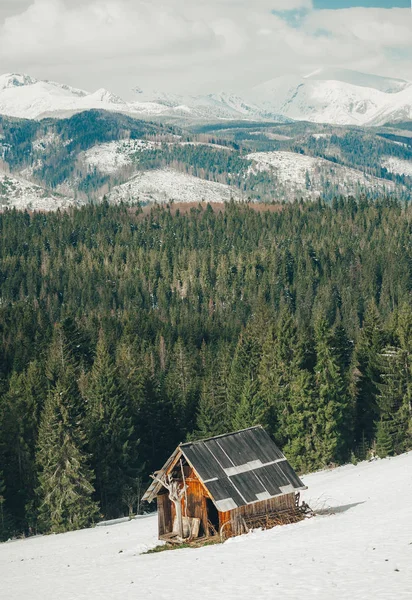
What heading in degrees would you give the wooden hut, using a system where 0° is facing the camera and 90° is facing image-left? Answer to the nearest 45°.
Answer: approximately 45°
